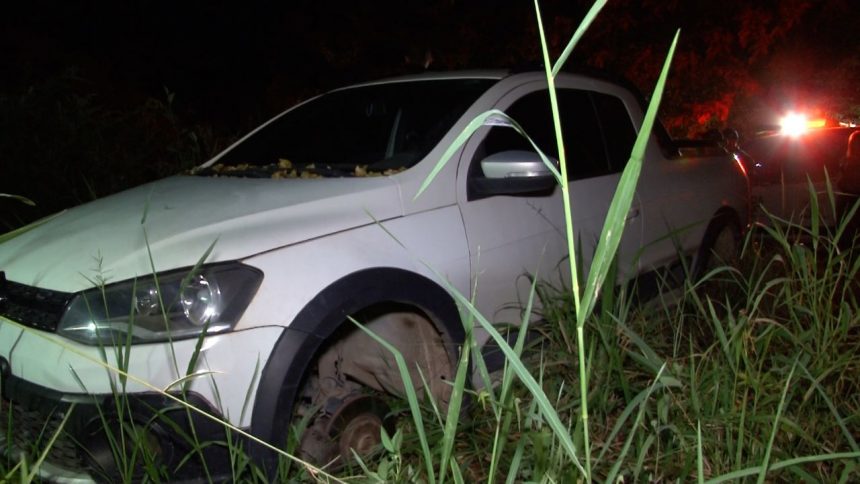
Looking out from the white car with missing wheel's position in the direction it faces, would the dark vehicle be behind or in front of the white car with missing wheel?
behind

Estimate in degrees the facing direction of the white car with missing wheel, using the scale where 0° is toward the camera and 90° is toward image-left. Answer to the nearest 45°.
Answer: approximately 45°
